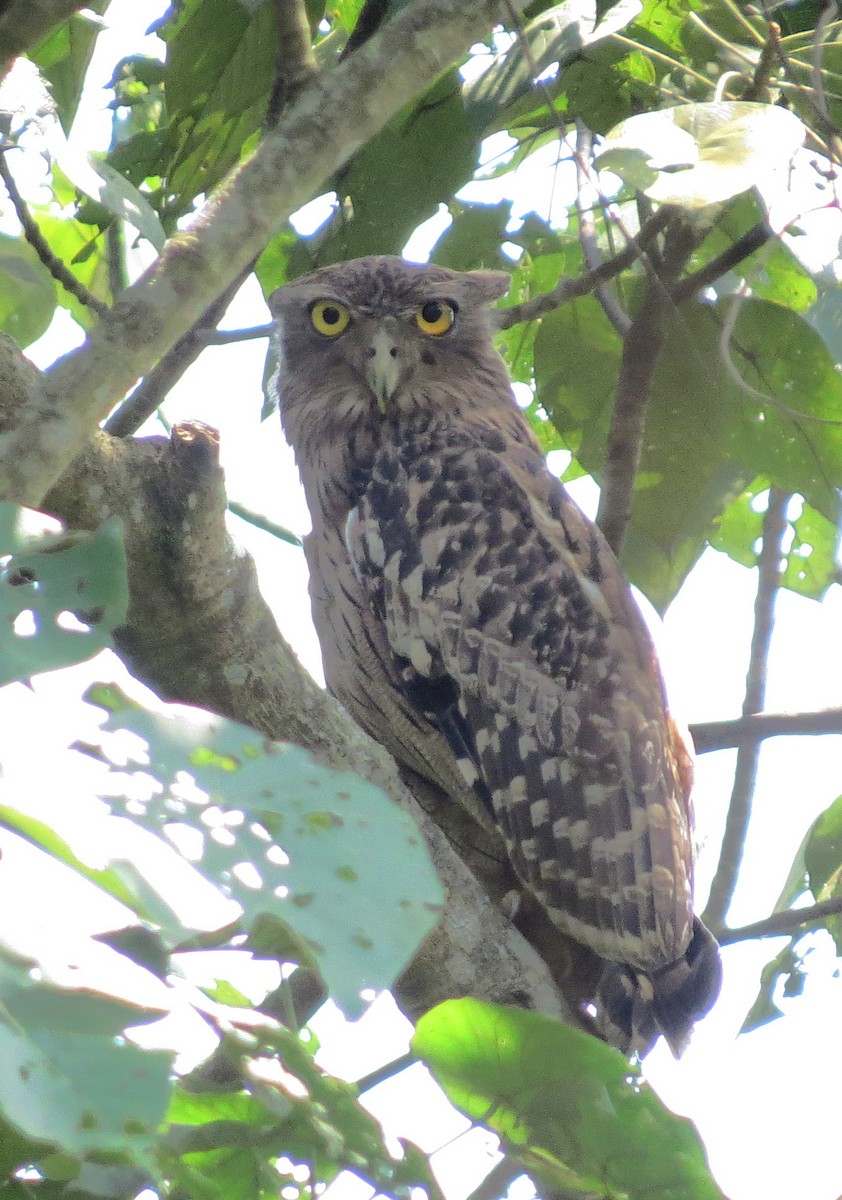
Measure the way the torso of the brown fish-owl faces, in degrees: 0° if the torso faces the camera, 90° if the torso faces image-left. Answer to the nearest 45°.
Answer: approximately 90°

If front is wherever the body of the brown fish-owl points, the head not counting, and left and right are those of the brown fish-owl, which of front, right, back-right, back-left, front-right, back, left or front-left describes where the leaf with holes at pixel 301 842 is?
left
